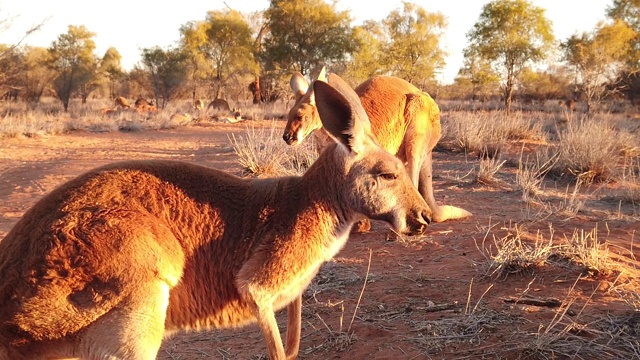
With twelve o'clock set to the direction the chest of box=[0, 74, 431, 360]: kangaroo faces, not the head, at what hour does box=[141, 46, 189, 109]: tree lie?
The tree is roughly at 9 o'clock from the kangaroo.

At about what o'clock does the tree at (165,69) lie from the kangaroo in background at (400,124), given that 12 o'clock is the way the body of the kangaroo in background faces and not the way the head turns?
The tree is roughly at 2 o'clock from the kangaroo in background.

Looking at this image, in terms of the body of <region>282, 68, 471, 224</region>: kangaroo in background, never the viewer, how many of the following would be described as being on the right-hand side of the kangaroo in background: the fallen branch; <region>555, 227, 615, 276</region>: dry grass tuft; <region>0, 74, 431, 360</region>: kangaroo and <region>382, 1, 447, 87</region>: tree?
1

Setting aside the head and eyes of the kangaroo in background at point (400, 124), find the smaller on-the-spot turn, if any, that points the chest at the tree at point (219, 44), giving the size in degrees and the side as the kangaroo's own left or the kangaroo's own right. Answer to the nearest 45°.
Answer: approximately 90° to the kangaroo's own right

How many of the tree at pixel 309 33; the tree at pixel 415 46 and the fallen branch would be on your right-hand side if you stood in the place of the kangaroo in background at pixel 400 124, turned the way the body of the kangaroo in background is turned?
2

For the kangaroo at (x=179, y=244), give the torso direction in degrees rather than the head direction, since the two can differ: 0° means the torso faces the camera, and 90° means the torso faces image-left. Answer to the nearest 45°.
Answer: approximately 270°

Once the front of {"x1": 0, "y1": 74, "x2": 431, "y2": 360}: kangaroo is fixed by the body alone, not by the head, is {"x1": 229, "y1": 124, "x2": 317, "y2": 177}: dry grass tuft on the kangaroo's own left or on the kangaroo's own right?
on the kangaroo's own left

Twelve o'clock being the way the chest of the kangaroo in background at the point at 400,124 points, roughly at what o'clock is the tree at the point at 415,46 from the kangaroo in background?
The tree is roughly at 3 o'clock from the kangaroo in background.

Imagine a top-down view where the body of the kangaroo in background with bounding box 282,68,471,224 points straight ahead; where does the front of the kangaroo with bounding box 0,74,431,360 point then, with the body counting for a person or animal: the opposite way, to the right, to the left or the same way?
the opposite way

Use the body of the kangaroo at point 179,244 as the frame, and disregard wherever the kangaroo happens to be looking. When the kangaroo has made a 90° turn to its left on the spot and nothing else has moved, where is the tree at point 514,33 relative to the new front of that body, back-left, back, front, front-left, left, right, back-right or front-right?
front-right

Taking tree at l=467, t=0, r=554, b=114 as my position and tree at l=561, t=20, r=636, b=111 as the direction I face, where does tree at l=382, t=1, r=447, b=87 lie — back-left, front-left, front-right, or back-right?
back-left

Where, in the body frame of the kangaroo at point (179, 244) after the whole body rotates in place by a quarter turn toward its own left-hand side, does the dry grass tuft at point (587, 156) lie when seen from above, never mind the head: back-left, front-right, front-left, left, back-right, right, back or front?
front-right

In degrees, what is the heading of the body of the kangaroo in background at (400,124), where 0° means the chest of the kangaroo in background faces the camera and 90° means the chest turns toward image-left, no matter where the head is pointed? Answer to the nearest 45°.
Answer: approximately 90°

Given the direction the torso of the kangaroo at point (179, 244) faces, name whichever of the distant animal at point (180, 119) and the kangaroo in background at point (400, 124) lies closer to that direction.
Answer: the kangaroo in background

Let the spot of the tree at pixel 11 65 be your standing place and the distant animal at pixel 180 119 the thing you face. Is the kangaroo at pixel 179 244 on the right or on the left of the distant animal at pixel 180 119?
right
